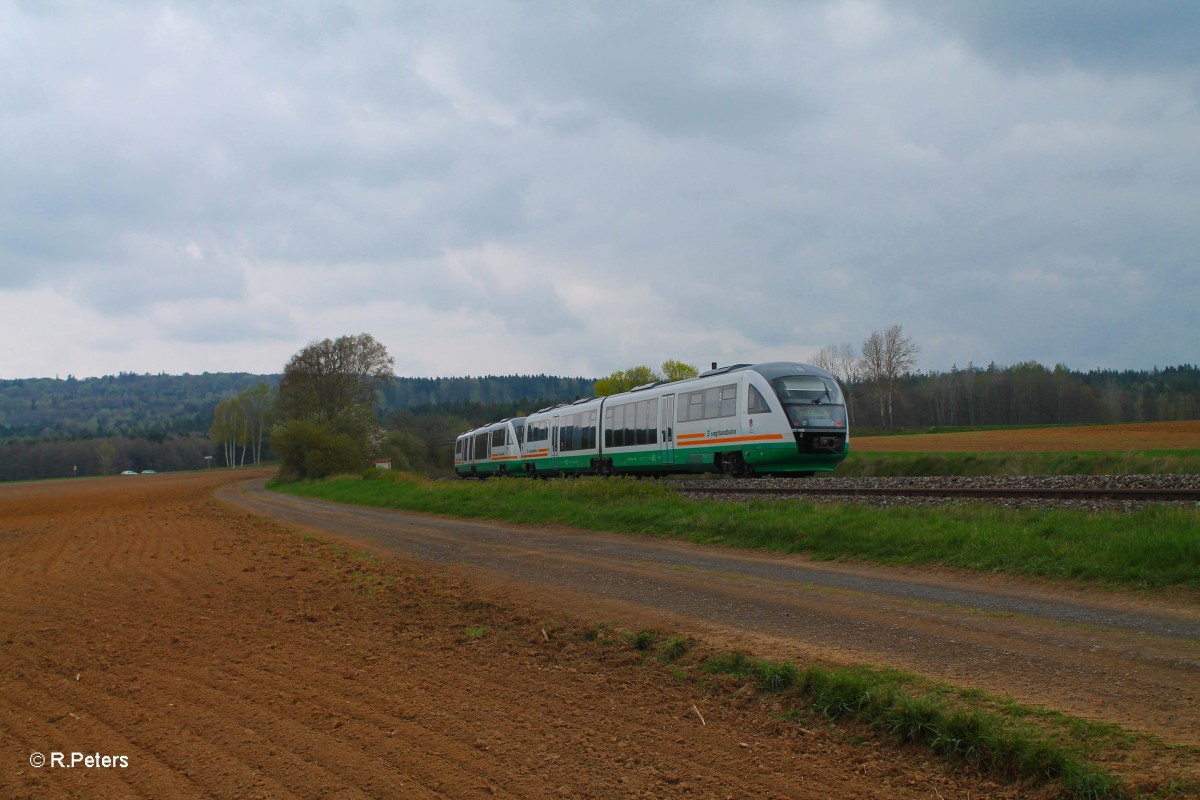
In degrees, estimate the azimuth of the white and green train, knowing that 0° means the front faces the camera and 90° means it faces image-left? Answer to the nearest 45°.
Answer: approximately 315°

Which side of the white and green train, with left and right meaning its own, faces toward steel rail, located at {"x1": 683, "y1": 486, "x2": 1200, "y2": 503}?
front
